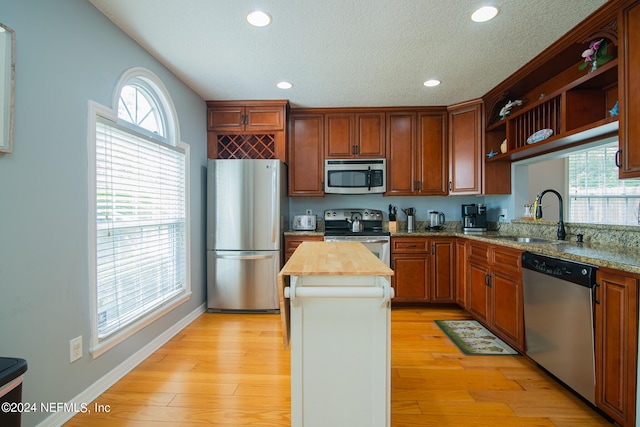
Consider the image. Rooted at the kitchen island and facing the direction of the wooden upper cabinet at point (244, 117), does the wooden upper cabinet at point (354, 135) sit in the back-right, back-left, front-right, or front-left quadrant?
front-right

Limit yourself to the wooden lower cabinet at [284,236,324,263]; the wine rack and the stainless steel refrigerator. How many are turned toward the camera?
3

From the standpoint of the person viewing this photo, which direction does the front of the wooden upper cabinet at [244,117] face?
facing the viewer

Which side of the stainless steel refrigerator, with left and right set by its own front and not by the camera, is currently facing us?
front

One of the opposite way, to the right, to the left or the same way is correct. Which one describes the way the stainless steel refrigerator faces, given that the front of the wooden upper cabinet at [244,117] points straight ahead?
the same way

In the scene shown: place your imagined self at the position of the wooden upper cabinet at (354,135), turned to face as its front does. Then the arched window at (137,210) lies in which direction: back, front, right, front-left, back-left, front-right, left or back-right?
front-right

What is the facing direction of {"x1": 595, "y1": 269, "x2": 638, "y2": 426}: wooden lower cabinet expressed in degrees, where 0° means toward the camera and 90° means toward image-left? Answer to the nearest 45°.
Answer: approximately 45°

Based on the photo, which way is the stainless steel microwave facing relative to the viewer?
toward the camera
